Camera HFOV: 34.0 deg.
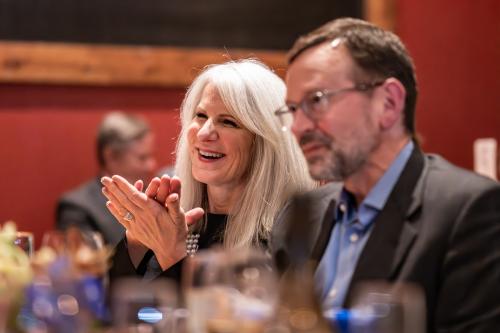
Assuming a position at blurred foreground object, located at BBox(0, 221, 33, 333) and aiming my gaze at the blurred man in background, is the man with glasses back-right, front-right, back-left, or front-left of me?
front-right

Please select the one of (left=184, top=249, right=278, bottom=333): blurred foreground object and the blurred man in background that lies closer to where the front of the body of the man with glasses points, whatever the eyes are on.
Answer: the blurred foreground object

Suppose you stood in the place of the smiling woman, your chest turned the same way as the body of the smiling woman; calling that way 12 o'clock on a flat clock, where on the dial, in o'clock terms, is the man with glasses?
The man with glasses is roughly at 10 o'clock from the smiling woman.

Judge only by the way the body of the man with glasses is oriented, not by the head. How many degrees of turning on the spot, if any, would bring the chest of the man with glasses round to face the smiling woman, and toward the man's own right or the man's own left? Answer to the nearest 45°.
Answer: approximately 90° to the man's own right

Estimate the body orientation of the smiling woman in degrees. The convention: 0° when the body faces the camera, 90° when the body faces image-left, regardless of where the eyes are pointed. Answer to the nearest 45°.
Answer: approximately 45°

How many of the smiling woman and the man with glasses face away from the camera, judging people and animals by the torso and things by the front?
0

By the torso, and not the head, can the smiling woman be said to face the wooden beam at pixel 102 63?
no

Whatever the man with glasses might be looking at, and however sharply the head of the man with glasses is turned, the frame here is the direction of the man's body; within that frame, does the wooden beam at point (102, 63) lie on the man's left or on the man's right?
on the man's right

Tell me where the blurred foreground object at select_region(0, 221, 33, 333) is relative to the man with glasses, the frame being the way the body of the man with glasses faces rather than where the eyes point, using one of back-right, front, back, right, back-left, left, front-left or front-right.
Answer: front

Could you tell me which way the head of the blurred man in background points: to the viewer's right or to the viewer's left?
to the viewer's right

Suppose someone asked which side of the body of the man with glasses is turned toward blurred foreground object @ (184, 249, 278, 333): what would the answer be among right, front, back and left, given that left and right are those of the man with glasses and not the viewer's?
front
